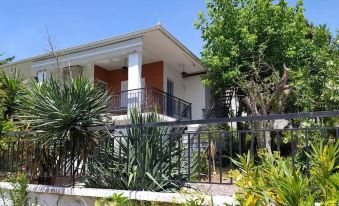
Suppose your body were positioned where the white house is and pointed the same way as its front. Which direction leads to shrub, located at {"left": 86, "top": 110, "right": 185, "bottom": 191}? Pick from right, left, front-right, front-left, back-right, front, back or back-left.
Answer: front-left

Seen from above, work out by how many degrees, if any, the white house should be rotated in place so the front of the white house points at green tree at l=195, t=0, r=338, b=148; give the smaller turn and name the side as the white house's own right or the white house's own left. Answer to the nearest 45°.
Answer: approximately 90° to the white house's own left

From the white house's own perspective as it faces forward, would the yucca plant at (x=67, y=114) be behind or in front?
in front

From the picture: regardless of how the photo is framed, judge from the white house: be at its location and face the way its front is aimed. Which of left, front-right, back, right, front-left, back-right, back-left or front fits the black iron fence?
front-left

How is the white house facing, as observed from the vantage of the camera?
facing the viewer and to the left of the viewer

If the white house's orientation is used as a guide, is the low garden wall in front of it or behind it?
in front

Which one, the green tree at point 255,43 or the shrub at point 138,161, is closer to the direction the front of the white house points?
the shrub

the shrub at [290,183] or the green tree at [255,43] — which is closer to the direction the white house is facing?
the shrub

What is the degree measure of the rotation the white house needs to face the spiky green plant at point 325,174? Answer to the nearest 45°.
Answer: approximately 45° to its left
